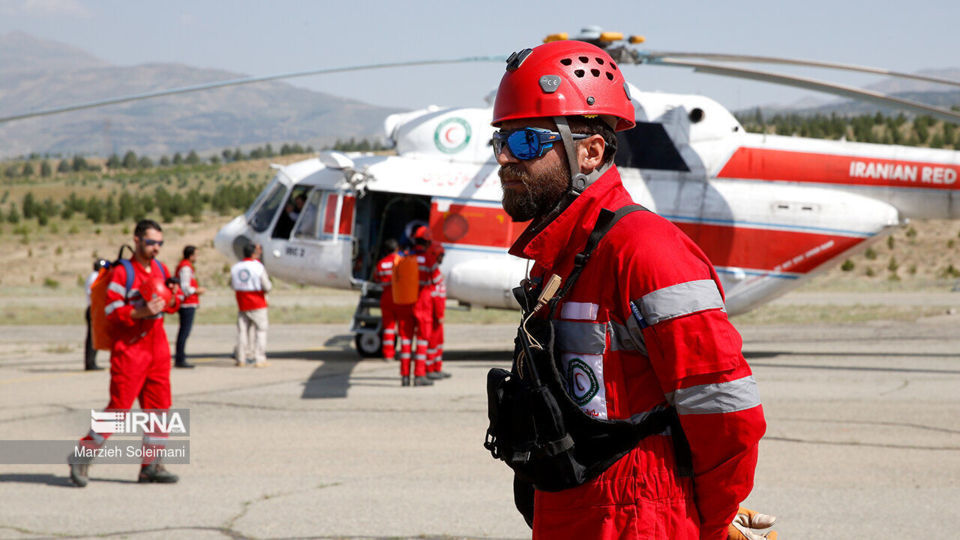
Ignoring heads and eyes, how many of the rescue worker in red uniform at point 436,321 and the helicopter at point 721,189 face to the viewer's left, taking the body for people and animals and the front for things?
1

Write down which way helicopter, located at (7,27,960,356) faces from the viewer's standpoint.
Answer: facing to the left of the viewer

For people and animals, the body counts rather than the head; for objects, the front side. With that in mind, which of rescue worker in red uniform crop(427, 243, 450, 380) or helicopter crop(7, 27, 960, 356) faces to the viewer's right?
the rescue worker in red uniform

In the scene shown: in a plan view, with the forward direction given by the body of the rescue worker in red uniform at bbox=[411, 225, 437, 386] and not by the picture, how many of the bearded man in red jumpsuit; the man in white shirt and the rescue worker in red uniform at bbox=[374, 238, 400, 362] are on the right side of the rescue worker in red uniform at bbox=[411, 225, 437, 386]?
1

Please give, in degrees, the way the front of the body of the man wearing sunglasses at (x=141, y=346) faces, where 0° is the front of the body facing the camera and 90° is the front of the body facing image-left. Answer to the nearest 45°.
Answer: approximately 315°

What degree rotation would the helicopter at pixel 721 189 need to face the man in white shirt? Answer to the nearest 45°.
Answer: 0° — it already faces them

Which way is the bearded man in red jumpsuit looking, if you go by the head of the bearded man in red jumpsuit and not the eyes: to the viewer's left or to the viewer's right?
to the viewer's left

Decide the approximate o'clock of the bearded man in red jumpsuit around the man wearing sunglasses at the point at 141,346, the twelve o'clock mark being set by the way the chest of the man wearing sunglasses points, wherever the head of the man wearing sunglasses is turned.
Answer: The bearded man in red jumpsuit is roughly at 1 o'clock from the man wearing sunglasses.

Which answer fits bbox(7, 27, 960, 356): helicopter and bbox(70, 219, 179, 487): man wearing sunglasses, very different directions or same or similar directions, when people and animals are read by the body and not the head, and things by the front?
very different directions

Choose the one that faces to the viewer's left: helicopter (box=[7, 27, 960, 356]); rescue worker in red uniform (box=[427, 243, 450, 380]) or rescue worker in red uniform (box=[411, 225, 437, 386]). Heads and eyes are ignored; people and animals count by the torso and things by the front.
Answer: the helicopter

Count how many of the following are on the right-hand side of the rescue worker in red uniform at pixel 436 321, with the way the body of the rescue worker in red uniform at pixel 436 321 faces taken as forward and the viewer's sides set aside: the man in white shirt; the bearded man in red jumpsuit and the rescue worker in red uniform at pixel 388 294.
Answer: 1
